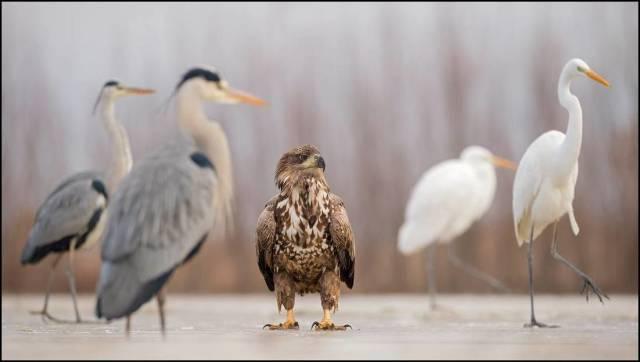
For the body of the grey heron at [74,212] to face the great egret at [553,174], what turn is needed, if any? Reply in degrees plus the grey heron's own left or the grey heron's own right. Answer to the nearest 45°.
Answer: approximately 45° to the grey heron's own right

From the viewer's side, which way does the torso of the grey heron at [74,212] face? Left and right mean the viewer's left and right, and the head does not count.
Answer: facing to the right of the viewer

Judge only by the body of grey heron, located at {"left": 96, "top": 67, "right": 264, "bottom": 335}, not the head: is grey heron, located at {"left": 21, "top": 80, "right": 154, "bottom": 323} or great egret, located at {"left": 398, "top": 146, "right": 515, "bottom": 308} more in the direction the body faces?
the great egret

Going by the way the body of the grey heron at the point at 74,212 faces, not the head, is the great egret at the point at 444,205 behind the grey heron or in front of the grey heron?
in front

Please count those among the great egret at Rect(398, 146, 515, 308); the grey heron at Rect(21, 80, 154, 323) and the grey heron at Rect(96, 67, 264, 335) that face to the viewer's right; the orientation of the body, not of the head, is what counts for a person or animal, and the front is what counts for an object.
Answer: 3

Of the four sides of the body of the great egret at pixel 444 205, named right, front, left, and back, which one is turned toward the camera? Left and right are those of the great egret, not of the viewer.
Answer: right

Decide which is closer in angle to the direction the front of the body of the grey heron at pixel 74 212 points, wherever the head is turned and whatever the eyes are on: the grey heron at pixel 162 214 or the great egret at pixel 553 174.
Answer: the great egret

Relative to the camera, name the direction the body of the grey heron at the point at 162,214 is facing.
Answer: to the viewer's right

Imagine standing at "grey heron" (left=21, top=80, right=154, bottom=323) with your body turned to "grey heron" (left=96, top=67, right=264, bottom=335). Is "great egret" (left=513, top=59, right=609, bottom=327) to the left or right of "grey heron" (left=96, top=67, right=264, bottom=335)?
left
